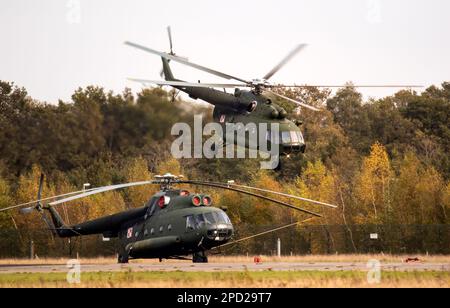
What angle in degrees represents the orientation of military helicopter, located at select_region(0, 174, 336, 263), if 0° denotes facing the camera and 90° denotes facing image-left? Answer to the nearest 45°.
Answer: approximately 315°
